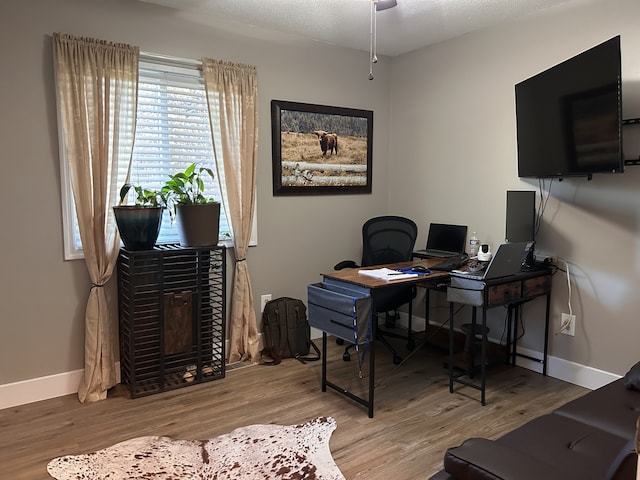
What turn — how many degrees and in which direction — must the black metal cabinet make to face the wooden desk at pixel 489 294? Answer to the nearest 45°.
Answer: approximately 45° to its left

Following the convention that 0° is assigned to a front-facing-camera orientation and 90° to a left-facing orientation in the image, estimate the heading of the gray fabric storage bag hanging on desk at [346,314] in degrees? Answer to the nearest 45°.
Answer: approximately 45°

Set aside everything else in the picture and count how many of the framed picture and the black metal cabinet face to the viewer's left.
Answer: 0

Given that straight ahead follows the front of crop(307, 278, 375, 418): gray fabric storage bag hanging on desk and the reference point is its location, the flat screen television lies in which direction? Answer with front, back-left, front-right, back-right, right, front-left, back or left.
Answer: back-left

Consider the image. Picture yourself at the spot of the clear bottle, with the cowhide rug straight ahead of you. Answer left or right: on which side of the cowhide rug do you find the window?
right

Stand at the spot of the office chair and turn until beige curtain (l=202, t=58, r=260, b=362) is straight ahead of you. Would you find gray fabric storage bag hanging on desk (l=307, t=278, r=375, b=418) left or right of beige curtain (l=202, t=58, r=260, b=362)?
left

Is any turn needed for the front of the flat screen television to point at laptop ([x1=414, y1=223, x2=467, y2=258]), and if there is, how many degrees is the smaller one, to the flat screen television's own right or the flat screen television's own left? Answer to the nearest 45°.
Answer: approximately 90° to the flat screen television's own right

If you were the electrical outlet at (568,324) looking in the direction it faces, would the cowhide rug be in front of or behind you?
in front

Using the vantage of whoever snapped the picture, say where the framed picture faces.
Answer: facing the viewer and to the right of the viewer
